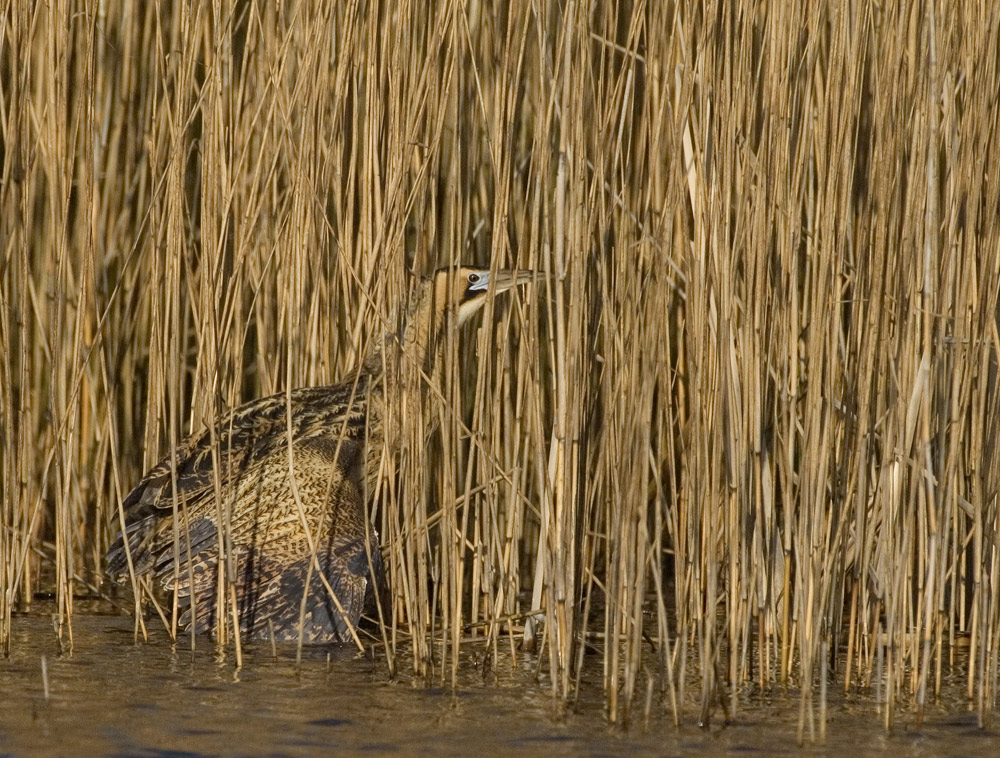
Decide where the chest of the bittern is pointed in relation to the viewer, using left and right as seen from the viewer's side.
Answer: facing to the right of the viewer
